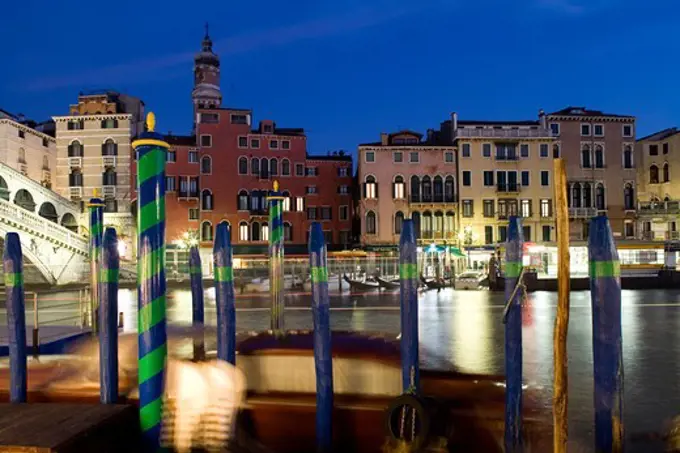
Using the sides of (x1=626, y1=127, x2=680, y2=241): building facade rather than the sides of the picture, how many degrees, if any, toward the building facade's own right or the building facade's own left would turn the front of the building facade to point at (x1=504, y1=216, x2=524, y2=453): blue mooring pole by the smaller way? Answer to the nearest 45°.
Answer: approximately 45° to the building facade's own left

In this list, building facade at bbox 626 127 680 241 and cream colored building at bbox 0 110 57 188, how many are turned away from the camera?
0

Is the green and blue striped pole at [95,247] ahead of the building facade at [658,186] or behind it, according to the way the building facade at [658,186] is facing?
ahead

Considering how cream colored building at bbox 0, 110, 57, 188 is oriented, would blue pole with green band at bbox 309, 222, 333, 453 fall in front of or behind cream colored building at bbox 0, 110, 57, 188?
in front

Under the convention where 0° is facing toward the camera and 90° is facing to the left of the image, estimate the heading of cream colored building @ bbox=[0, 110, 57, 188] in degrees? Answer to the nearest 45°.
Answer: approximately 315°
